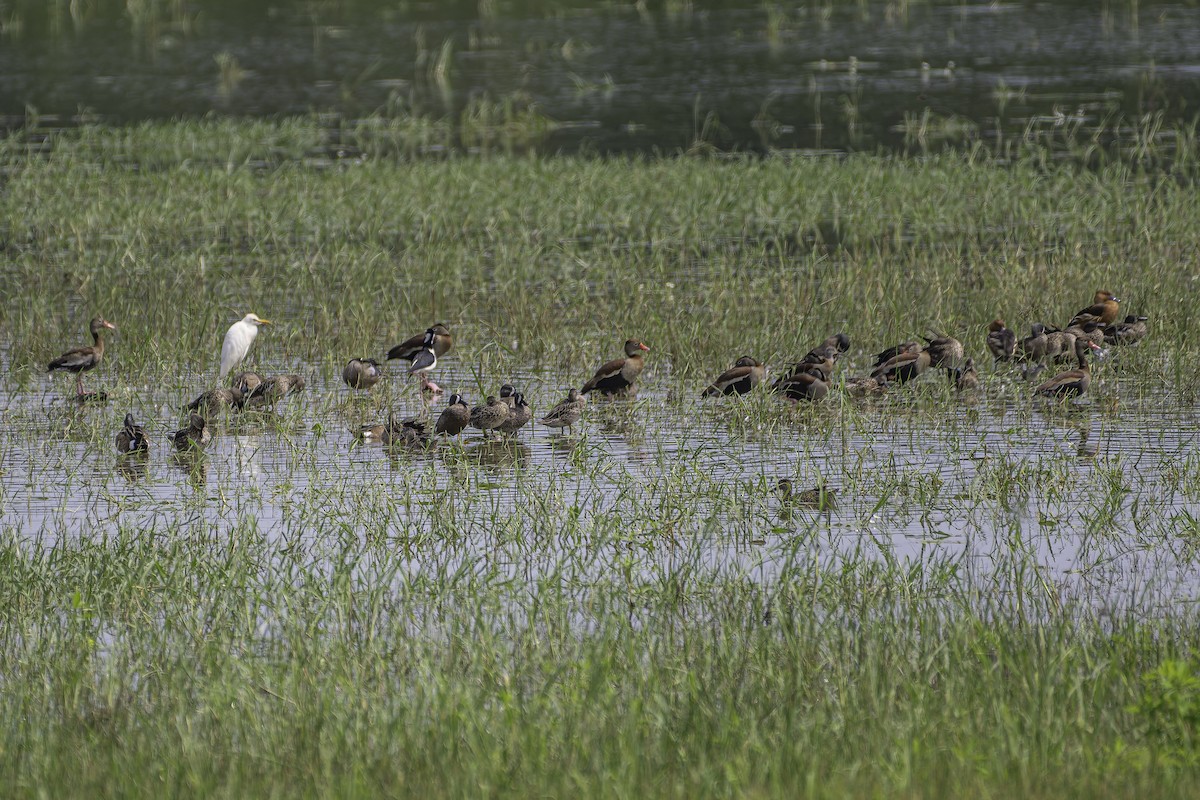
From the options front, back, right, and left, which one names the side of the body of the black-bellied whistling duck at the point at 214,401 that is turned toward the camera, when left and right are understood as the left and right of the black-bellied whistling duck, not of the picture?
right

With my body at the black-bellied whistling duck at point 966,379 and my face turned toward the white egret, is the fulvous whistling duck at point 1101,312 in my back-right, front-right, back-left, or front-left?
back-right

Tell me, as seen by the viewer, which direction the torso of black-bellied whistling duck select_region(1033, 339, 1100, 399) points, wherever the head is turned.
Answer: to the viewer's right

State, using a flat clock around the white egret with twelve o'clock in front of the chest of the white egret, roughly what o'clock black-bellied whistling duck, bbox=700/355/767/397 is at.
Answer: The black-bellied whistling duck is roughly at 1 o'clock from the white egret.

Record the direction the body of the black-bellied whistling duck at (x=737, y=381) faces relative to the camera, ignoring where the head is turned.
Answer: to the viewer's right

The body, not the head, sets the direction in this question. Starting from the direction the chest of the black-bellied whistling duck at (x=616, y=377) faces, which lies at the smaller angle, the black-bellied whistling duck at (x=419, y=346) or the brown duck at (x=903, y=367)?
the brown duck

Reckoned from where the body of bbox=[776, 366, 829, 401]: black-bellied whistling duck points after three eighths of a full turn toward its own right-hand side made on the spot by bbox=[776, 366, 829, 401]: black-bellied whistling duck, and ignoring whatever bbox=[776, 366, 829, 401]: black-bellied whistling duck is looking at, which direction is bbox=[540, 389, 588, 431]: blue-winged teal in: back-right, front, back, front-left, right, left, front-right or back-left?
front-right

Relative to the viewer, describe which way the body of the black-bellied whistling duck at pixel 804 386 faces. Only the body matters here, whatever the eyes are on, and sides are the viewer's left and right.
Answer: facing to the right of the viewer

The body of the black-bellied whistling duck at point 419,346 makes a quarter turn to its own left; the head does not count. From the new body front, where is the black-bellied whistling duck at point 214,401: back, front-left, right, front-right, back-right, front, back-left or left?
back-left

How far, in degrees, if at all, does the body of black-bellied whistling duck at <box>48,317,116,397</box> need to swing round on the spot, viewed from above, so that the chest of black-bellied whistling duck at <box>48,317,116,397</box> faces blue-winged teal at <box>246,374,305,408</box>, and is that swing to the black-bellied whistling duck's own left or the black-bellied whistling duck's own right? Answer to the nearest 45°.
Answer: approximately 45° to the black-bellied whistling duck's own right
